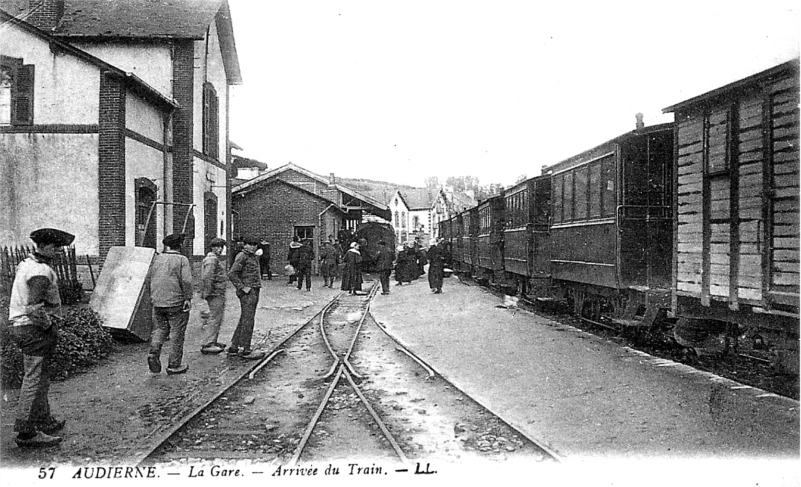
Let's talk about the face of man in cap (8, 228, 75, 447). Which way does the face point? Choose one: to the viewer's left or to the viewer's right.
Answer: to the viewer's right

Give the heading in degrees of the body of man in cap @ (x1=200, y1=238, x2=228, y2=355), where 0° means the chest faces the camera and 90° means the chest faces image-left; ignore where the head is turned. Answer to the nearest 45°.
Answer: approximately 270°

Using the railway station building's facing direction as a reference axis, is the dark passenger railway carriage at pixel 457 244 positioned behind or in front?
in front

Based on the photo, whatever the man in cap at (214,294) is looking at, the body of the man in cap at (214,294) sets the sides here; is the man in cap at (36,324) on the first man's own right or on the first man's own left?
on the first man's own right

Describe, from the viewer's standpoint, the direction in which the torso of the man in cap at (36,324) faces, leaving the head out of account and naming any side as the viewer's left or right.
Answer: facing to the right of the viewer

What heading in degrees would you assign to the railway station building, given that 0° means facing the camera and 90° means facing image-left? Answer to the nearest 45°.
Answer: approximately 270°
